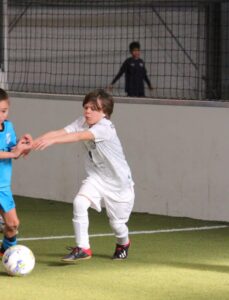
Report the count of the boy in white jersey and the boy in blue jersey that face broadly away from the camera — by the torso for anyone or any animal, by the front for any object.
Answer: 0

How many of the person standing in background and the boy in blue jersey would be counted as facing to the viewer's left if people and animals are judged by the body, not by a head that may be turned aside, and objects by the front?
0

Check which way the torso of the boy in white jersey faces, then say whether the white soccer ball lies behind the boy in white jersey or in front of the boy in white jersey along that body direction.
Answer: in front

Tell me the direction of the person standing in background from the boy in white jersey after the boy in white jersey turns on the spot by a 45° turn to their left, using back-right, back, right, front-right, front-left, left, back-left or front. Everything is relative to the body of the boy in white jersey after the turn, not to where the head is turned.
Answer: back

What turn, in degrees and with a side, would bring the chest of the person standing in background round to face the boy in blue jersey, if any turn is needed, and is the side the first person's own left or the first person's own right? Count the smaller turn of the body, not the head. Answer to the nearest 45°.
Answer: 0° — they already face them

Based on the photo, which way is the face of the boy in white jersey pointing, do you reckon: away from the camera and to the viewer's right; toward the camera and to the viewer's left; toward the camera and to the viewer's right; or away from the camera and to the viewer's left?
toward the camera and to the viewer's left

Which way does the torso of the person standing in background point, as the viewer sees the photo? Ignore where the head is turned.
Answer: toward the camera

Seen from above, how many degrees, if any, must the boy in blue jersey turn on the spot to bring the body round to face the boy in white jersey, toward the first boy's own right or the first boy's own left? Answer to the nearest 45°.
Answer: approximately 45° to the first boy's own left

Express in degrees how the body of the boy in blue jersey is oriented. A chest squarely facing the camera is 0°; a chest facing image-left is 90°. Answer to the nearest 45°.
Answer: approximately 315°
